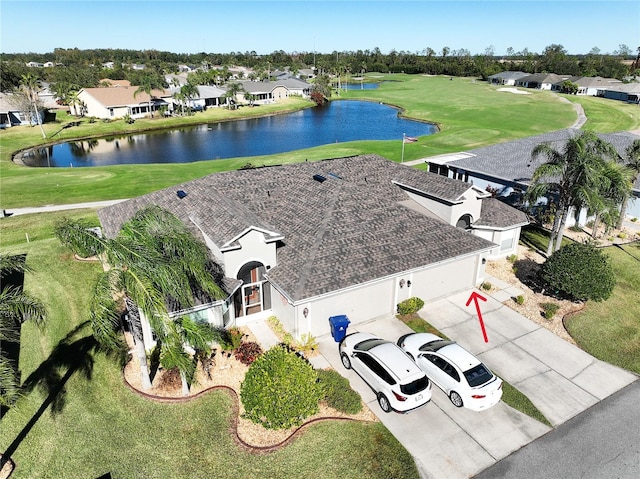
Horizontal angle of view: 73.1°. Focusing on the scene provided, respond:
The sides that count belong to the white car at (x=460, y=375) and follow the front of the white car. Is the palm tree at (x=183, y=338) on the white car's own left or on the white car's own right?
on the white car's own left

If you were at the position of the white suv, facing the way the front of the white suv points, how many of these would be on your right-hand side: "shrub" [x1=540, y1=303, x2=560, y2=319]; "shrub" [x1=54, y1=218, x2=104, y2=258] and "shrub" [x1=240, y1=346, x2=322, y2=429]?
1

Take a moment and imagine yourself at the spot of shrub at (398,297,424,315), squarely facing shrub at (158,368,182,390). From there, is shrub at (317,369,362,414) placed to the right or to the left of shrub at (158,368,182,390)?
left

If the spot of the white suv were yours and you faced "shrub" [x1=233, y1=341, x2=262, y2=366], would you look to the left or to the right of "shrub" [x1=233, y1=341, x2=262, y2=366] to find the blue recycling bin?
right

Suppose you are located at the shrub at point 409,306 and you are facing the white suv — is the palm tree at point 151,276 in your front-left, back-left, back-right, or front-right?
front-right

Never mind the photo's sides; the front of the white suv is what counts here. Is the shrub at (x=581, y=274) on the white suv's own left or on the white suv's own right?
on the white suv's own right

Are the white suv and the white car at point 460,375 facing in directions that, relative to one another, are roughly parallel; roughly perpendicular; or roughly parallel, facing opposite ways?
roughly parallel

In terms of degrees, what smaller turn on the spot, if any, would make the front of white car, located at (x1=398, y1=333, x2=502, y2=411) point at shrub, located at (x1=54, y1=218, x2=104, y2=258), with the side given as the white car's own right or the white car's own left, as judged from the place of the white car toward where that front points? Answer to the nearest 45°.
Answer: approximately 45° to the white car's own left

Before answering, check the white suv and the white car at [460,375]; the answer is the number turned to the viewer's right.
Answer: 0

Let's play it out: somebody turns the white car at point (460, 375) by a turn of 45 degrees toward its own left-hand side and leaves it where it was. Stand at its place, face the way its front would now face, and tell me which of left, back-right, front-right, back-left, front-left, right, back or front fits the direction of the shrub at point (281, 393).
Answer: front-left

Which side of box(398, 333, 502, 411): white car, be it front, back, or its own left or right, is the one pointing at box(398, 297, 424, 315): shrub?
front

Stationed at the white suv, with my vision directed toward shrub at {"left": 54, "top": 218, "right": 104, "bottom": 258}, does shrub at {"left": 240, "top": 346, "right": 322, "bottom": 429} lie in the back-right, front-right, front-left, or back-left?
front-left

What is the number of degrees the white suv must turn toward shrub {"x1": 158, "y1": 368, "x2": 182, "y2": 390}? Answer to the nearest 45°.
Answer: approximately 45° to its left

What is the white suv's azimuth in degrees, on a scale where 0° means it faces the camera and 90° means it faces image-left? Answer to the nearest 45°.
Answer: approximately 135°

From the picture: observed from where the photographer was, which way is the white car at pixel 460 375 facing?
facing away from the viewer and to the left of the viewer

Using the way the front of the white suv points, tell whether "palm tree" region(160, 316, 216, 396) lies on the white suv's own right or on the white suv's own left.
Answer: on the white suv's own left

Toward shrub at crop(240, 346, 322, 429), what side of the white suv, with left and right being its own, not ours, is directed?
left

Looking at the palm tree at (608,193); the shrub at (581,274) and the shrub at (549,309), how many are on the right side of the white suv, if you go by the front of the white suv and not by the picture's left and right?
3

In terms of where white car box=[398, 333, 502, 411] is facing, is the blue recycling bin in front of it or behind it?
in front

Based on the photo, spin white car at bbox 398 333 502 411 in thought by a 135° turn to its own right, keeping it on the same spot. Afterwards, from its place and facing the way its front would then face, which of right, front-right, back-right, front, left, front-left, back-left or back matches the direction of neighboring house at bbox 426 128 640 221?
left
